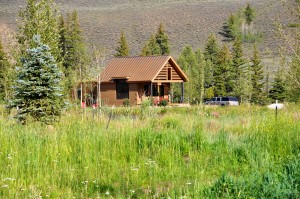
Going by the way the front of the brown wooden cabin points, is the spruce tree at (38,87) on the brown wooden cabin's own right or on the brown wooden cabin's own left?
on the brown wooden cabin's own right

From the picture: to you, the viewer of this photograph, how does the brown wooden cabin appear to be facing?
facing the viewer and to the right of the viewer

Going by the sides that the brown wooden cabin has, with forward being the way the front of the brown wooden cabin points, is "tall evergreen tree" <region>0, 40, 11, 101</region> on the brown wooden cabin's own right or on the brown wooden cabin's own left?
on the brown wooden cabin's own right

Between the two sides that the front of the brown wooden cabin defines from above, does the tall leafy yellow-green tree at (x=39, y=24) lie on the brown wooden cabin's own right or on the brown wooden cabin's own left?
on the brown wooden cabin's own right
